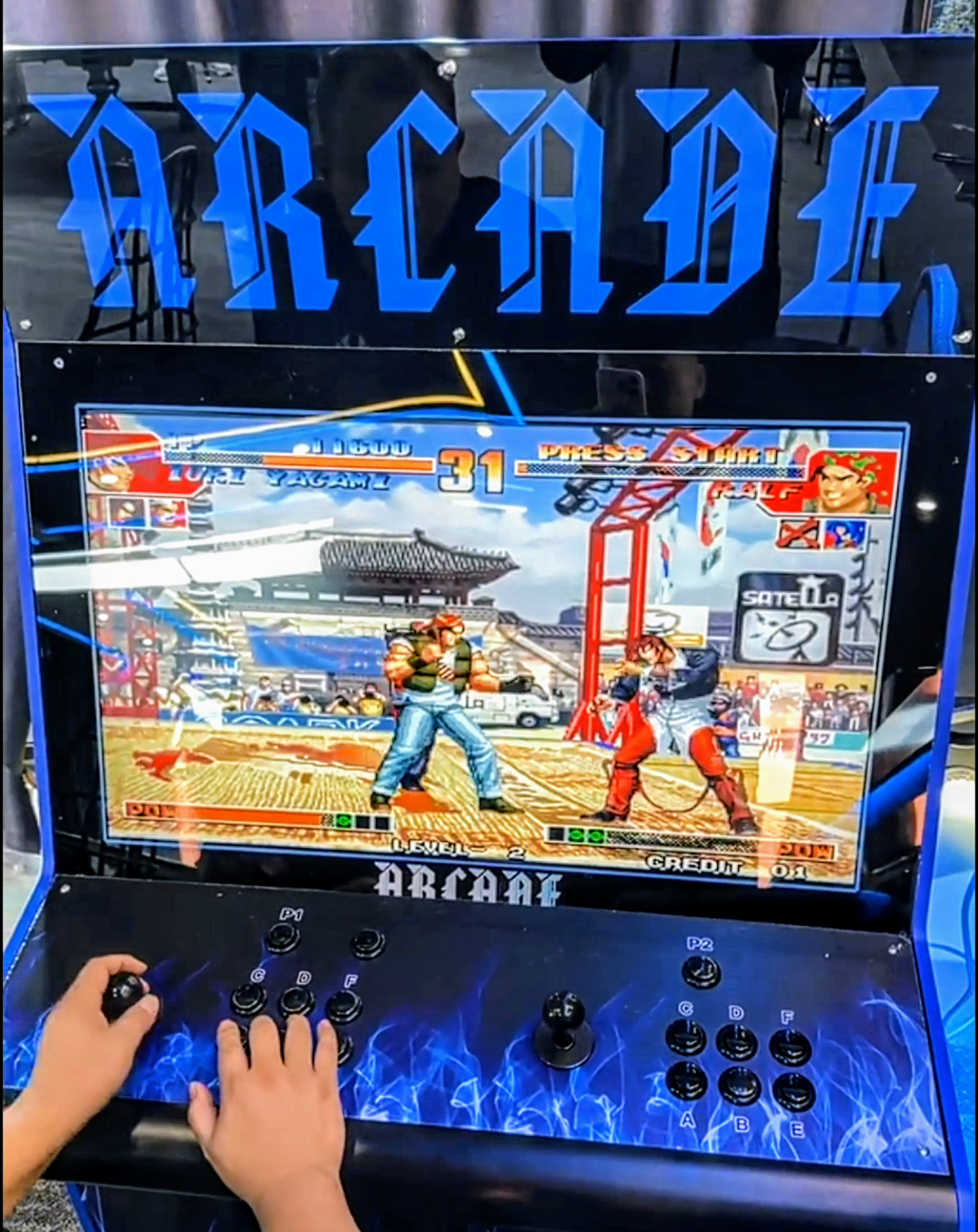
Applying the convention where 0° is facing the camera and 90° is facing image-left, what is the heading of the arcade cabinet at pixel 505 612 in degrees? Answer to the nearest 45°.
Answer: approximately 0°
